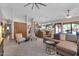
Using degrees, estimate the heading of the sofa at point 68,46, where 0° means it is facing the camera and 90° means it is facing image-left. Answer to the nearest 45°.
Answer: approximately 45°
